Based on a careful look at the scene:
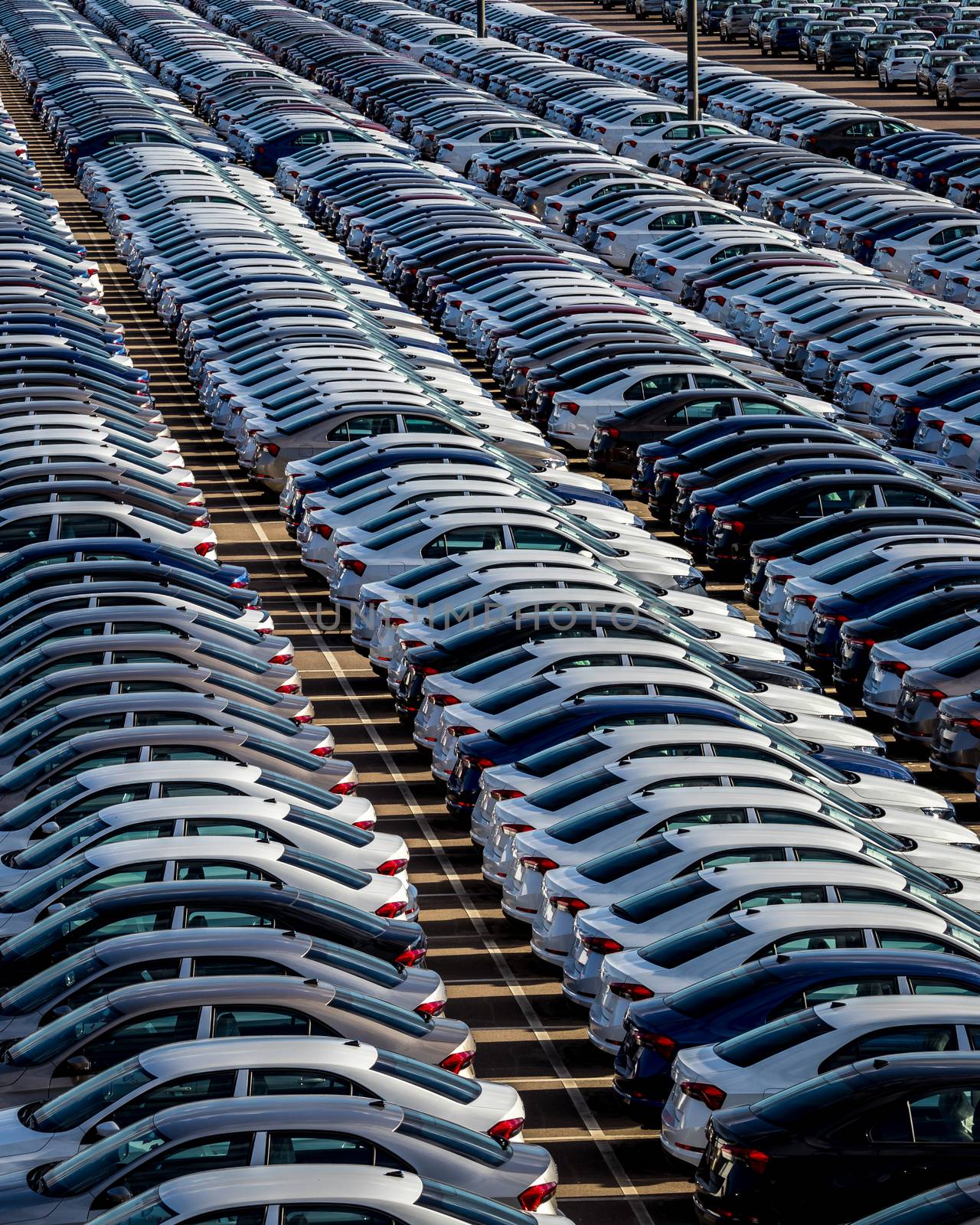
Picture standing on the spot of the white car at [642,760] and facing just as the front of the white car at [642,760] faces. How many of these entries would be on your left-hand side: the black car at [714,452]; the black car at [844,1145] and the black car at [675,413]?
2

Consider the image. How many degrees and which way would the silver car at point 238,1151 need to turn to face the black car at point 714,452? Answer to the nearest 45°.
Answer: approximately 90° to its right

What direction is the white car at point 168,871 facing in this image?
to the viewer's left

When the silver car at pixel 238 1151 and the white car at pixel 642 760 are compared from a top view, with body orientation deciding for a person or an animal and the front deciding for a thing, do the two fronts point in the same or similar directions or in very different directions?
very different directions

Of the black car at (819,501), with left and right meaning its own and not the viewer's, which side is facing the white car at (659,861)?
right

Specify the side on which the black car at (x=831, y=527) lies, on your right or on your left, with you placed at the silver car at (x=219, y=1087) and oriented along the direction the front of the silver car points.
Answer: on your right

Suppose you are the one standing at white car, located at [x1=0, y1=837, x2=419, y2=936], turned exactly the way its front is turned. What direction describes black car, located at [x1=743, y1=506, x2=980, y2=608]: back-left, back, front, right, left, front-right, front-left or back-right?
back-right

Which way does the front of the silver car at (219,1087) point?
to the viewer's left

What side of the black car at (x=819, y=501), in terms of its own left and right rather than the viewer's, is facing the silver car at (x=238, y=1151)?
right

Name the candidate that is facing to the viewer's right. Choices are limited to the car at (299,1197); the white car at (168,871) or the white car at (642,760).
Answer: the white car at (642,760)

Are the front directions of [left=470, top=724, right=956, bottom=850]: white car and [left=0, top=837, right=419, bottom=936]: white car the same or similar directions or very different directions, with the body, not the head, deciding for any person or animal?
very different directions

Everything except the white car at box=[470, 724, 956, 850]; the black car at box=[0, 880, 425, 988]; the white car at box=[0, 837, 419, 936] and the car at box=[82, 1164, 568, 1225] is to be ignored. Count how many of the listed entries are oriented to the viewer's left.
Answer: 3

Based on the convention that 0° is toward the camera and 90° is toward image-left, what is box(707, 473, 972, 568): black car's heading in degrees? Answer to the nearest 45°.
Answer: approximately 270°

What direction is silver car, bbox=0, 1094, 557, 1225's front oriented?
to the viewer's left

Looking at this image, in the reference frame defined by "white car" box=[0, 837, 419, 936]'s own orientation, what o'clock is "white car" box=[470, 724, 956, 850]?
"white car" box=[470, 724, 956, 850] is roughly at 5 o'clock from "white car" box=[0, 837, 419, 936].

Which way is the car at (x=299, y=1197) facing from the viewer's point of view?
to the viewer's left

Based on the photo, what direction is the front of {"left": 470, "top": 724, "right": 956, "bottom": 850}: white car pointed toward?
to the viewer's right

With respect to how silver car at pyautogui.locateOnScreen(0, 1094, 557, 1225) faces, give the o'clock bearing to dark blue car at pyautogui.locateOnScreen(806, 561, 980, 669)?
The dark blue car is roughly at 4 o'clock from the silver car.
